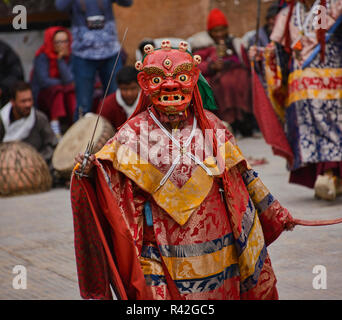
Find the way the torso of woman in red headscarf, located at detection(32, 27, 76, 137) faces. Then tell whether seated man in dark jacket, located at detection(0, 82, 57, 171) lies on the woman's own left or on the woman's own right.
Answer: on the woman's own right

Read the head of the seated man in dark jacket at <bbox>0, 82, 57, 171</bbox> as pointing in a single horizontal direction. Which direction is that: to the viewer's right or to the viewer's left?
to the viewer's right

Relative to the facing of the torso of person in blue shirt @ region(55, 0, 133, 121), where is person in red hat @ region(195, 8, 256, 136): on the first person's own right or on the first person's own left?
on the first person's own left

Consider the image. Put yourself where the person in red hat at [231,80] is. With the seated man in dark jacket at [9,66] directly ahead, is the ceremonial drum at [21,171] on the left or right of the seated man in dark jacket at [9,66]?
left

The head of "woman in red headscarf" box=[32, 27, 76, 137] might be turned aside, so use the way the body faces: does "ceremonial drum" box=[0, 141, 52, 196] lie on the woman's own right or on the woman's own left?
on the woman's own right

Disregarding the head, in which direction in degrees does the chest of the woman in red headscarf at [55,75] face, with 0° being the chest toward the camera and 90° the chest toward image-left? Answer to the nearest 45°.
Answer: approximately 315°
